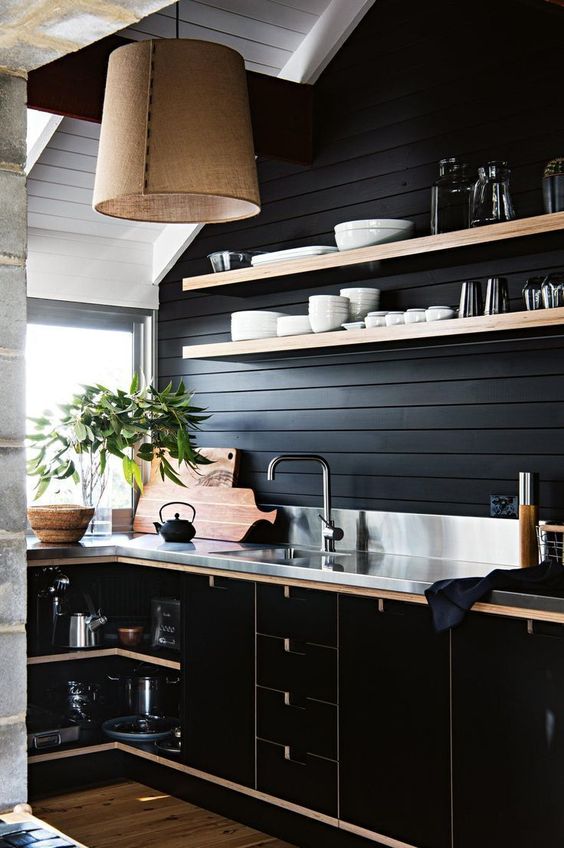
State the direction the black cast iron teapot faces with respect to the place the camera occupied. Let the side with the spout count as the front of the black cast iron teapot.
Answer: facing to the left of the viewer

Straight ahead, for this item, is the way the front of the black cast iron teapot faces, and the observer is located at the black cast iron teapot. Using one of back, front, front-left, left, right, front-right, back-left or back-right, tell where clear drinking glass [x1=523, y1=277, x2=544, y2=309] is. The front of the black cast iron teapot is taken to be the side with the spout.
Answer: back-left

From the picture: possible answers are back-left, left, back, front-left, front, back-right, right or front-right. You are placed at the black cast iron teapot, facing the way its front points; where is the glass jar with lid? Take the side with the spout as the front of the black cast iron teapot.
back-left

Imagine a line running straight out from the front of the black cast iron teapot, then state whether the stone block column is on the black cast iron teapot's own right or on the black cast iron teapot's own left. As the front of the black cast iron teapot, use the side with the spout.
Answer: on the black cast iron teapot's own left

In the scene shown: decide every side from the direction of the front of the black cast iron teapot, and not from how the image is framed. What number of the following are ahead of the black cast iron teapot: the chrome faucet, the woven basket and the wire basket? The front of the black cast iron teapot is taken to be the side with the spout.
1

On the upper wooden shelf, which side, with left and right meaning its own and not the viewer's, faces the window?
right

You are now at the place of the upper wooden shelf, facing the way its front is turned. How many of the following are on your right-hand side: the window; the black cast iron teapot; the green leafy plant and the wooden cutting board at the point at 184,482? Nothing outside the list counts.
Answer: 4

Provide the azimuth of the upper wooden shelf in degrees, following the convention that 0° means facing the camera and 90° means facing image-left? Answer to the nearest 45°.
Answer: approximately 45°

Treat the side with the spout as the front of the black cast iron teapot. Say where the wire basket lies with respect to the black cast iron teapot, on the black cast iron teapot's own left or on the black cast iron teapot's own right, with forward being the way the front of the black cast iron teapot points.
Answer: on the black cast iron teapot's own left
